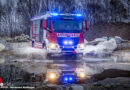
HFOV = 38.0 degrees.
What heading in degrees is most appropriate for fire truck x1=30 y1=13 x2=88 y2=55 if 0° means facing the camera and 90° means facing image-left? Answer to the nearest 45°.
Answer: approximately 0°
